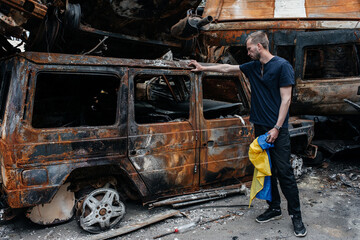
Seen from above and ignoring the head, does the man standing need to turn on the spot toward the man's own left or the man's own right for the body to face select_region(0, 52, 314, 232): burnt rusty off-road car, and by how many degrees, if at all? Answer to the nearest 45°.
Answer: approximately 45° to the man's own right

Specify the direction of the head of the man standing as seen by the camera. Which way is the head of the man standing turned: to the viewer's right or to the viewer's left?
to the viewer's left

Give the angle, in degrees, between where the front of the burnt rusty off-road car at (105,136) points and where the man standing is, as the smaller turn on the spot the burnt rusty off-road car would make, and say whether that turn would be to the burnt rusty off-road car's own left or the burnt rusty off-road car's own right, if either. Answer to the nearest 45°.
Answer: approximately 45° to the burnt rusty off-road car's own right

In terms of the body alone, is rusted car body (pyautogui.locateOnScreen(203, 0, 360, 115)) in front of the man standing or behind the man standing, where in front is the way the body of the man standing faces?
behind

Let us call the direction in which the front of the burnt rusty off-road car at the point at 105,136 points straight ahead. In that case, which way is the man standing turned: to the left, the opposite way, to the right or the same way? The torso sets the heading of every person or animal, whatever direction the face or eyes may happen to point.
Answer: the opposite way

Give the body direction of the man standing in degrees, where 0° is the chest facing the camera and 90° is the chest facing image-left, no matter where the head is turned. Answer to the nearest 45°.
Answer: approximately 45°

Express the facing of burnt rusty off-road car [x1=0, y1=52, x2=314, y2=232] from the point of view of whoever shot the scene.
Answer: facing away from the viewer and to the right of the viewer
